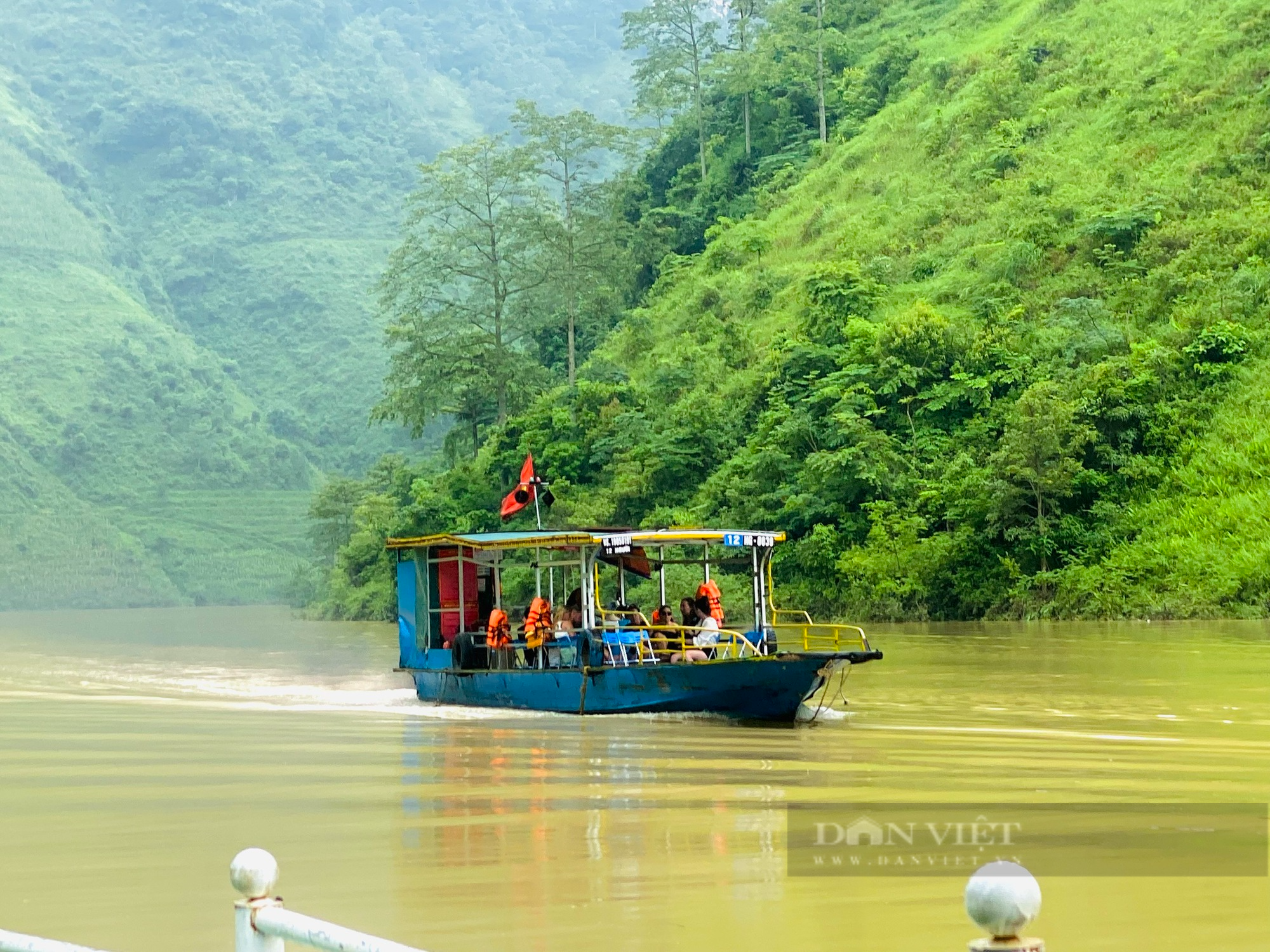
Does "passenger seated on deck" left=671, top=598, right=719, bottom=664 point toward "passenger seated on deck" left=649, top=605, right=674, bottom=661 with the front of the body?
yes

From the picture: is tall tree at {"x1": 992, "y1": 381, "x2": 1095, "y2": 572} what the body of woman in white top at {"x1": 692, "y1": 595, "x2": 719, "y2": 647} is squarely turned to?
no

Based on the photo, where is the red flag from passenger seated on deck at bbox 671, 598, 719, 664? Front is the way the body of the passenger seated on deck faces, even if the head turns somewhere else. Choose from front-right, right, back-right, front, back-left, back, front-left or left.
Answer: front-right

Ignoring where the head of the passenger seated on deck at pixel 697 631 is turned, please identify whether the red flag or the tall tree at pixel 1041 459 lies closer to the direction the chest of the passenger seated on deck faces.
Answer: the red flag
